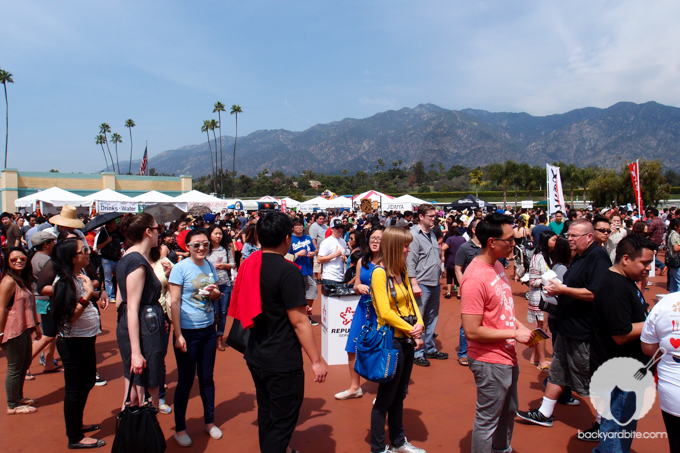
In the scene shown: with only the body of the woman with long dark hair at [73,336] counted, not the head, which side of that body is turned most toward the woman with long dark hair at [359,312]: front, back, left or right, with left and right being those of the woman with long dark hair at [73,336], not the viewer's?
front

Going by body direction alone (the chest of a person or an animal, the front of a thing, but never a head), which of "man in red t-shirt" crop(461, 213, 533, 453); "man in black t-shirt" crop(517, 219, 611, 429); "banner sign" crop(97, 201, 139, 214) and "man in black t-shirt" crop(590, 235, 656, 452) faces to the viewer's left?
"man in black t-shirt" crop(517, 219, 611, 429)

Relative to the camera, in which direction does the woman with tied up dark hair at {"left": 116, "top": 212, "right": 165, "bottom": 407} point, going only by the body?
to the viewer's right

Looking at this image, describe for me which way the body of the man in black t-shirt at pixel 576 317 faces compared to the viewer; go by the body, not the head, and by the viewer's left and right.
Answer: facing to the left of the viewer

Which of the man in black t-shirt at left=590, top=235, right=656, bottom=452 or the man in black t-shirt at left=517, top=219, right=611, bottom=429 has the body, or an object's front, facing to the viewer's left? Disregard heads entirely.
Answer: the man in black t-shirt at left=517, top=219, right=611, bottom=429

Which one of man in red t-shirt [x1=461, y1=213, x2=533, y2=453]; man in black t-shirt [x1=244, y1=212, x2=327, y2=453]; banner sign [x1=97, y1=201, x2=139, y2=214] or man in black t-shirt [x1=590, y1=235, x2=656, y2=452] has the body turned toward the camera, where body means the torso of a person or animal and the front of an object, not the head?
the banner sign

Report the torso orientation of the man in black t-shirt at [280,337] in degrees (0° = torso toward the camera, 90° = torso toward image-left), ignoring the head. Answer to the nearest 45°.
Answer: approximately 225°

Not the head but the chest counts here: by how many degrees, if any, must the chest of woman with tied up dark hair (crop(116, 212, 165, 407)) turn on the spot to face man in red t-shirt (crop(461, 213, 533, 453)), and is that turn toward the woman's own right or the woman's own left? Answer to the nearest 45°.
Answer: approximately 45° to the woman's own right

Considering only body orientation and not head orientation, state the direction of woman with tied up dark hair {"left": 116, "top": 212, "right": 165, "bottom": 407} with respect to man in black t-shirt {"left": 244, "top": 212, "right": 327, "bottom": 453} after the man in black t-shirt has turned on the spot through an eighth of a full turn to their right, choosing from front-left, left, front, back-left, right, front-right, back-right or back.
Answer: back-left

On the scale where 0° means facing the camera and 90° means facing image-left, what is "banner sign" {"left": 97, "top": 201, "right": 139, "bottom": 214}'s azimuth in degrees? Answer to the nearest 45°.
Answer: approximately 0°
